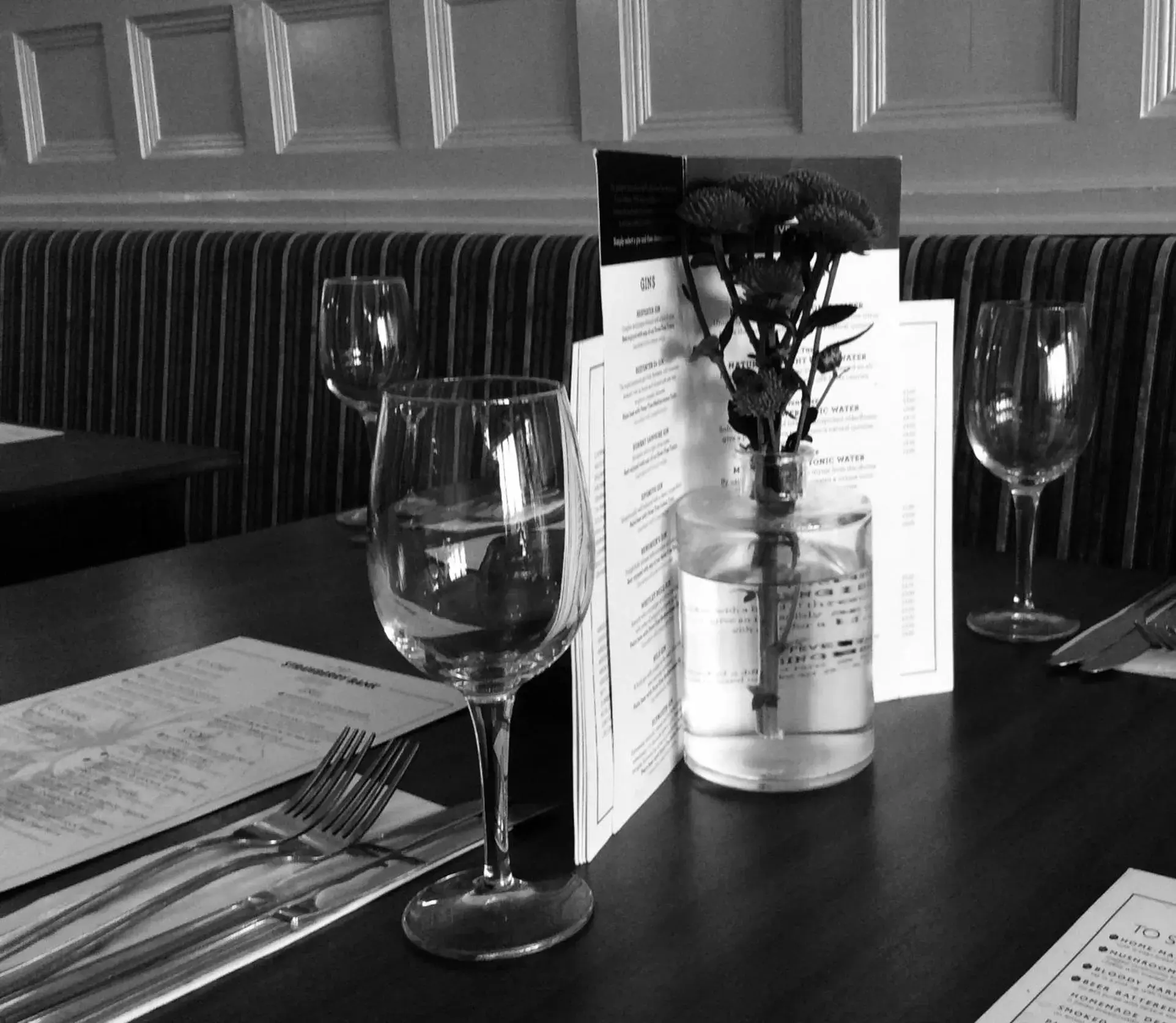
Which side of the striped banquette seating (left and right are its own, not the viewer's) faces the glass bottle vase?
front

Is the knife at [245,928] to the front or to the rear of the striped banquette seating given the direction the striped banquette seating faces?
to the front

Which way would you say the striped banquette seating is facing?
toward the camera

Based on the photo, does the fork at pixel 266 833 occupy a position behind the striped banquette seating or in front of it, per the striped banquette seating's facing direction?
in front

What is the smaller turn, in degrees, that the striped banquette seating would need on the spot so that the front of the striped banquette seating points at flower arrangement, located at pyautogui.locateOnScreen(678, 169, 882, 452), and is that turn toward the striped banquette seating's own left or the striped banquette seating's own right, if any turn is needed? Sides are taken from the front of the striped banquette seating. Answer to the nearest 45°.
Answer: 0° — it already faces it

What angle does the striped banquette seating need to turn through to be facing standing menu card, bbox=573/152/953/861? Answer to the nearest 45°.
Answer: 0° — it already faces it

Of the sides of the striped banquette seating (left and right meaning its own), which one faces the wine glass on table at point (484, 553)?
front

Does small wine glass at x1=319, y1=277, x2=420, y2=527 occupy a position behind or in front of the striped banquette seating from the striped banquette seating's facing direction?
in front
